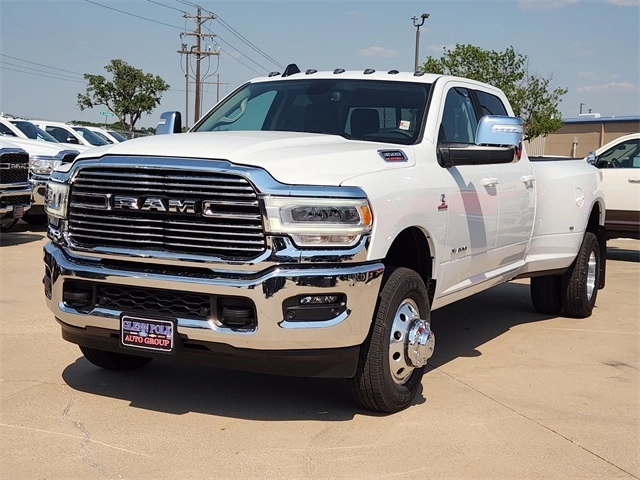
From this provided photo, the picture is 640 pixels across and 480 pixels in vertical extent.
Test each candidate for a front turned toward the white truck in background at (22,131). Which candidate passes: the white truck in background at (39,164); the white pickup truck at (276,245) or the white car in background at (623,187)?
the white car in background at (623,187)

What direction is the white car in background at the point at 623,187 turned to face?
to the viewer's left

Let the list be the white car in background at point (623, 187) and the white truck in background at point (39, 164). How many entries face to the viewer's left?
1

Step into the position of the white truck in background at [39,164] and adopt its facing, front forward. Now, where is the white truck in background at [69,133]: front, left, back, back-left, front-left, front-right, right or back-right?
back-left
